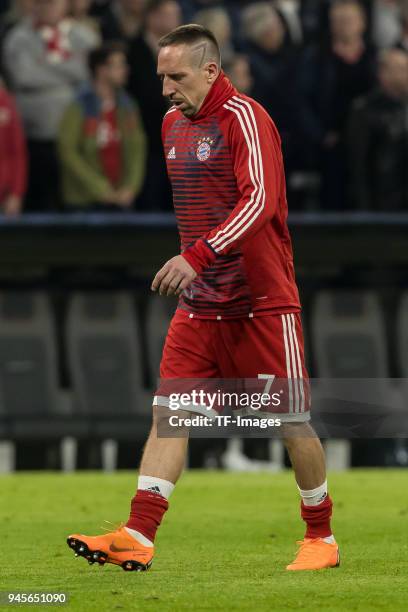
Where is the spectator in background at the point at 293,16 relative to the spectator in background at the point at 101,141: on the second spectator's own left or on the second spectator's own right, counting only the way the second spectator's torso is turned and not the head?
on the second spectator's own left

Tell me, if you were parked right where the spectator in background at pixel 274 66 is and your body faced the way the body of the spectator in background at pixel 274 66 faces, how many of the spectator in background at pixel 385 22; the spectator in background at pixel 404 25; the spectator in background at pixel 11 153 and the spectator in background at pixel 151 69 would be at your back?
2

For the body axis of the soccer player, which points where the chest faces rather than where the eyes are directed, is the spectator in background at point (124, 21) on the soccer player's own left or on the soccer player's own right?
on the soccer player's own right

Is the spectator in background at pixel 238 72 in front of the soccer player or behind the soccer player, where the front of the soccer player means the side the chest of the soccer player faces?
behind

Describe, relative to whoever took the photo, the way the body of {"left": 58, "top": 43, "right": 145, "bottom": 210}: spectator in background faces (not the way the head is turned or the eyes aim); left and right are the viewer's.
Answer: facing the viewer and to the right of the viewer

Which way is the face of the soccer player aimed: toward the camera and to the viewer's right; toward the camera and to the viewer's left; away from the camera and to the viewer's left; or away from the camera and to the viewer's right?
toward the camera and to the viewer's left

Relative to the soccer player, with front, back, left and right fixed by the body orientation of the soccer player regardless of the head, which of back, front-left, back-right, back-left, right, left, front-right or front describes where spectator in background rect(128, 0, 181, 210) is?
back-right

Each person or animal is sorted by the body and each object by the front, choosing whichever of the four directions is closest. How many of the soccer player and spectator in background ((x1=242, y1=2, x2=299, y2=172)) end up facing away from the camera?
0
